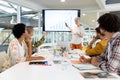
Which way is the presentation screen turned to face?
toward the camera

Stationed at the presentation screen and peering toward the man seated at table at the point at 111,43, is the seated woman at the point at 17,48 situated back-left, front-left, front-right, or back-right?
front-right

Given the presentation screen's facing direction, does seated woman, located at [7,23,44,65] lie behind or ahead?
ahead

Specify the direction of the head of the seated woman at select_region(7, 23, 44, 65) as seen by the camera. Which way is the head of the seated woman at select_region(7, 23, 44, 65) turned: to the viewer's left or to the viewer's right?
to the viewer's right

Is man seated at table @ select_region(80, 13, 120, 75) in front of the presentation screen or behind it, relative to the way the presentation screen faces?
in front

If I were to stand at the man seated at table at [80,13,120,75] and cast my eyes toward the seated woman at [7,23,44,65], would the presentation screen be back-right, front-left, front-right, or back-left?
front-right

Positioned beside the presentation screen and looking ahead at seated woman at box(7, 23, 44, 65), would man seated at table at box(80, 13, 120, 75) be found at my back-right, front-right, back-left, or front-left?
front-left
